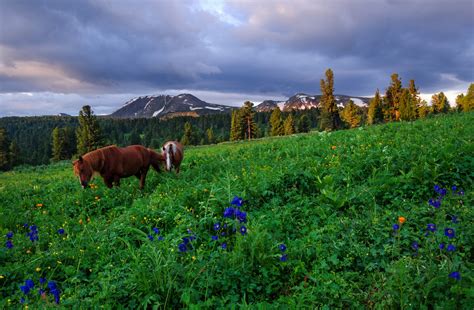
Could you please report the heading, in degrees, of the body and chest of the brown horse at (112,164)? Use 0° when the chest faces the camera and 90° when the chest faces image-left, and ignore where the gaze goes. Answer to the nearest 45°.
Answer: approximately 90°

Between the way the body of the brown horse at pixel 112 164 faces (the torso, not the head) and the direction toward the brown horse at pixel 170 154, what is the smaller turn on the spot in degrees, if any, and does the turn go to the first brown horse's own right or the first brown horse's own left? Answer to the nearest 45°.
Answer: approximately 135° to the first brown horse's own right
